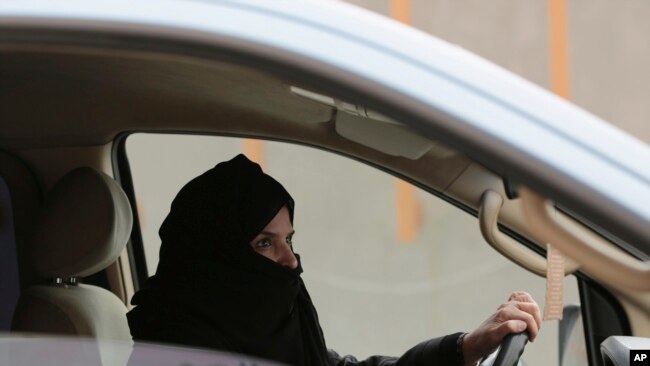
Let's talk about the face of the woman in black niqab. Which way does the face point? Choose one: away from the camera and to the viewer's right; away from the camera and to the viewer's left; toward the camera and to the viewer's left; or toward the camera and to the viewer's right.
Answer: toward the camera and to the viewer's right

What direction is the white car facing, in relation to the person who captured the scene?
facing to the right of the viewer

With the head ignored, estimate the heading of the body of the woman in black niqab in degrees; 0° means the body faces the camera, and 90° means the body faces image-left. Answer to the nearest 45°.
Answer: approximately 270°
